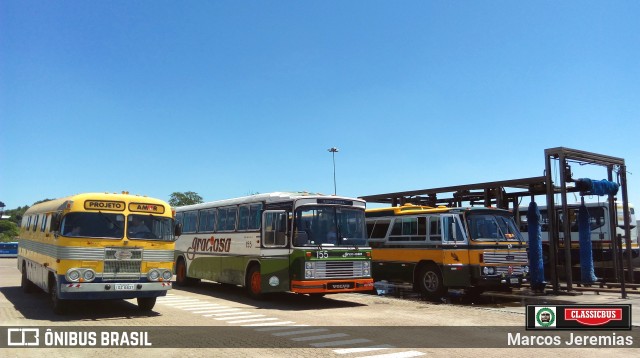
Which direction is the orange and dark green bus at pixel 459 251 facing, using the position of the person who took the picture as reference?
facing the viewer and to the right of the viewer

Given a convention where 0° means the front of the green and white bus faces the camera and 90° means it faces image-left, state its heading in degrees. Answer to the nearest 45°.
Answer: approximately 315°

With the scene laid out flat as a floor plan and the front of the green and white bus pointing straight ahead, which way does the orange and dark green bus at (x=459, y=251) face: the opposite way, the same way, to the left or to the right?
the same way

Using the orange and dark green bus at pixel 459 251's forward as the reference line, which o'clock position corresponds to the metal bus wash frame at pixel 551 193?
The metal bus wash frame is roughly at 9 o'clock from the orange and dark green bus.

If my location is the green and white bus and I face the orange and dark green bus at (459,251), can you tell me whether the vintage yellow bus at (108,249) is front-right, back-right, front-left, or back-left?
back-right

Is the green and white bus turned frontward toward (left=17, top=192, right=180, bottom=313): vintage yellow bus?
no

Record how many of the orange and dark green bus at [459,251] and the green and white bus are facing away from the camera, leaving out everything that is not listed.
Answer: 0

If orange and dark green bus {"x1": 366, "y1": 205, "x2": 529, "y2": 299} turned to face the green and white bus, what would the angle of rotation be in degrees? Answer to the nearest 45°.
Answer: approximately 90° to its right

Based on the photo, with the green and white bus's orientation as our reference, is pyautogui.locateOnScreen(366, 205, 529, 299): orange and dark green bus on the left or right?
on its left

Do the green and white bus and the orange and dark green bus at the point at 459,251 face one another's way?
no

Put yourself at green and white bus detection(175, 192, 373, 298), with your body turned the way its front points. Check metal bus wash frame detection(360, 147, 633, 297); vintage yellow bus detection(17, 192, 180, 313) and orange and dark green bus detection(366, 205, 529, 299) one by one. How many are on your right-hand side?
1

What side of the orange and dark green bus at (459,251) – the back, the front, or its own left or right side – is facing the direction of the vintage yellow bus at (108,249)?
right
